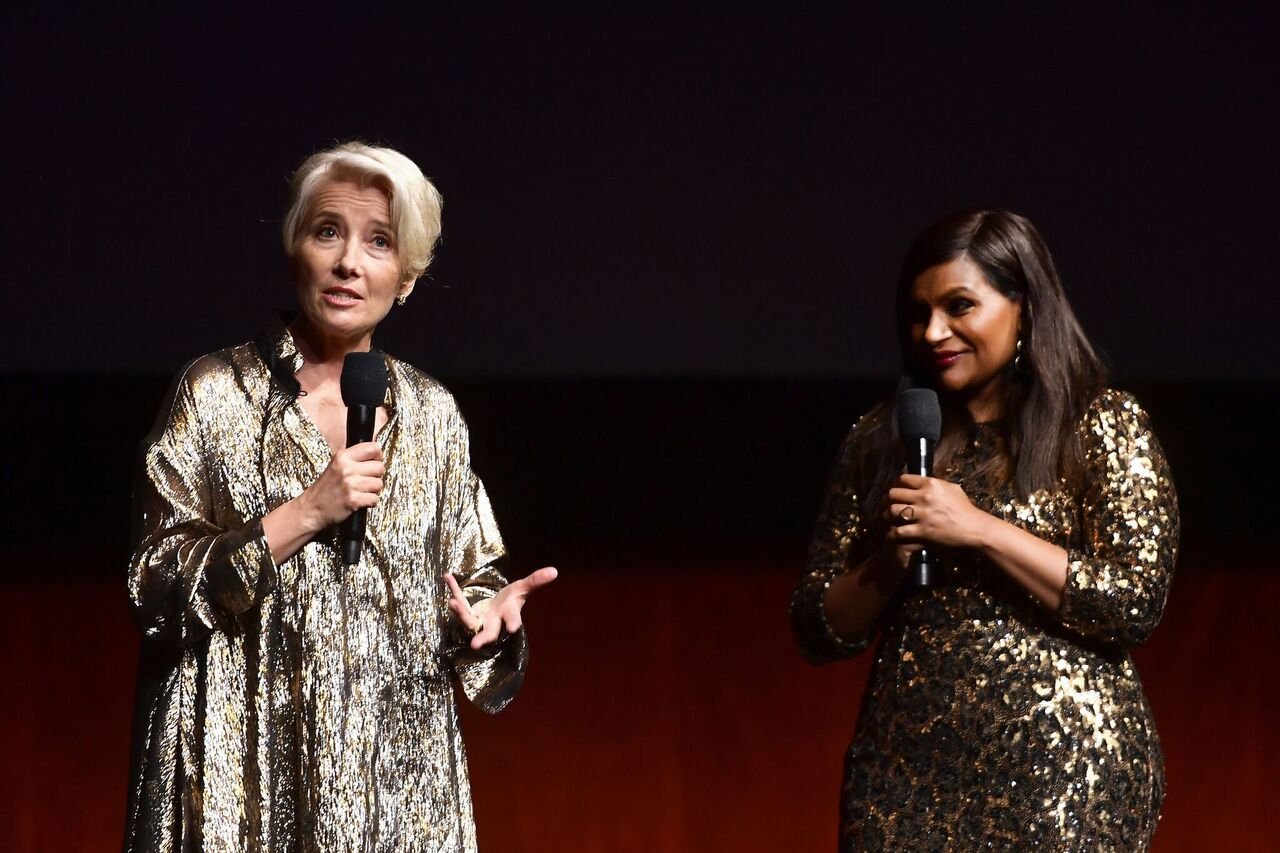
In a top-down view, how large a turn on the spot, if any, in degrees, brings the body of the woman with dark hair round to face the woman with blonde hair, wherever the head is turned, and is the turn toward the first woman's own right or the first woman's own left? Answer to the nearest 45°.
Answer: approximately 45° to the first woman's own right

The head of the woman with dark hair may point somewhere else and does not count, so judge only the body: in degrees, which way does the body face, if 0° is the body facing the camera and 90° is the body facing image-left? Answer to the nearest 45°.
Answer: approximately 45°
